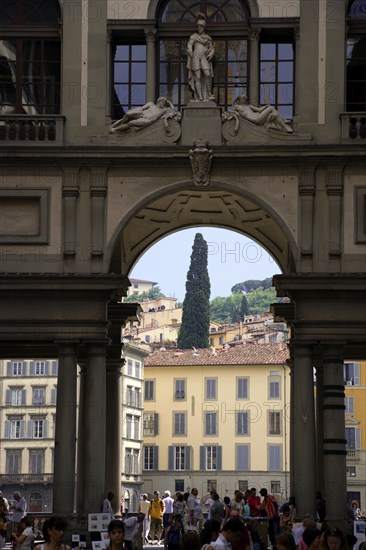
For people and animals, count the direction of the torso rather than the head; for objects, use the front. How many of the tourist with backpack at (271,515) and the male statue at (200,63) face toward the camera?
1

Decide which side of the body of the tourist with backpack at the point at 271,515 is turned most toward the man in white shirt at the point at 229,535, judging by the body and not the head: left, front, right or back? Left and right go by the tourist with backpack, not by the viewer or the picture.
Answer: left

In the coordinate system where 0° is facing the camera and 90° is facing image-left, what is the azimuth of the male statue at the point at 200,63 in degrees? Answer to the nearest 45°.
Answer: approximately 0°

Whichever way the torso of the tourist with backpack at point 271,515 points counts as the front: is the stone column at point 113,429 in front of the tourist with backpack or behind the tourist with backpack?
in front
